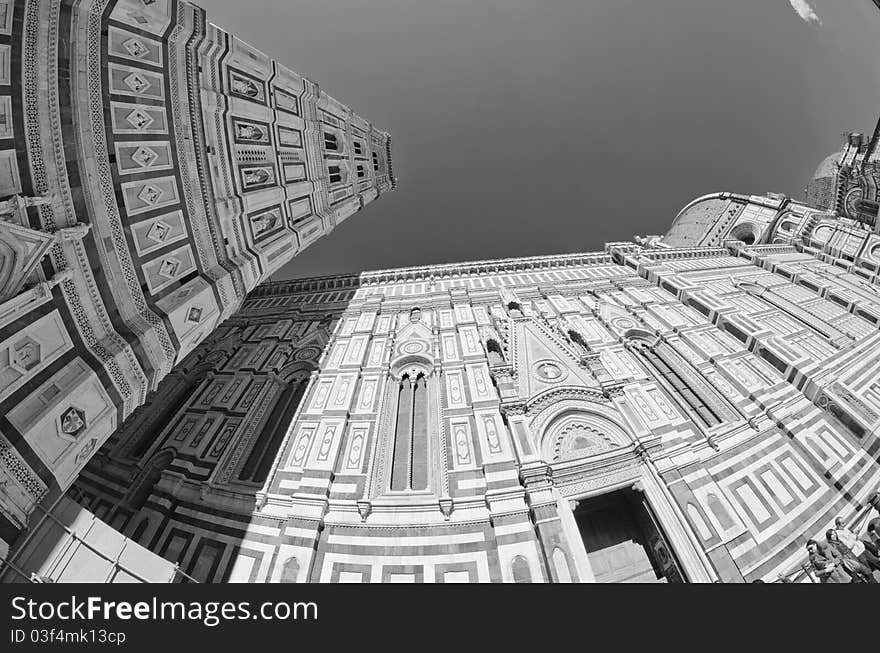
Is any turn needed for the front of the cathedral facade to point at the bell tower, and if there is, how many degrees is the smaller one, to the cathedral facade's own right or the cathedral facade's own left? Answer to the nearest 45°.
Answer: approximately 45° to the cathedral facade's own right

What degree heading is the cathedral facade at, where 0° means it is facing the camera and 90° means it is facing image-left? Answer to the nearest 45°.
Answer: approximately 0°

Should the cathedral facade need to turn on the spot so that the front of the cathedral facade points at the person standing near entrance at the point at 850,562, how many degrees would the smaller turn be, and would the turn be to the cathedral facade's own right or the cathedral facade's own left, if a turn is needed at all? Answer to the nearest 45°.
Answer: approximately 90° to the cathedral facade's own left

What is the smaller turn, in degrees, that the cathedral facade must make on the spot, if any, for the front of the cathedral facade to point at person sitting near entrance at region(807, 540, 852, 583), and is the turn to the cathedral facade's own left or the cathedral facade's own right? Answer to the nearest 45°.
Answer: approximately 90° to the cathedral facade's own left
